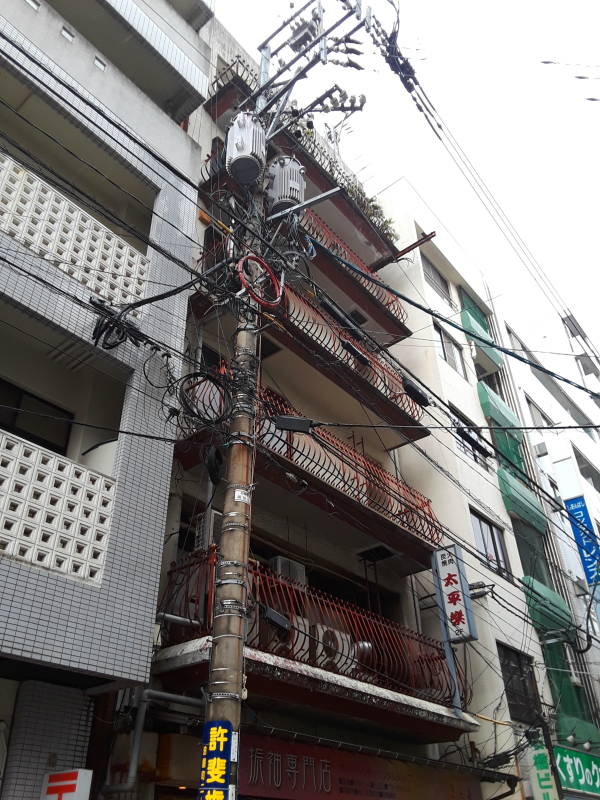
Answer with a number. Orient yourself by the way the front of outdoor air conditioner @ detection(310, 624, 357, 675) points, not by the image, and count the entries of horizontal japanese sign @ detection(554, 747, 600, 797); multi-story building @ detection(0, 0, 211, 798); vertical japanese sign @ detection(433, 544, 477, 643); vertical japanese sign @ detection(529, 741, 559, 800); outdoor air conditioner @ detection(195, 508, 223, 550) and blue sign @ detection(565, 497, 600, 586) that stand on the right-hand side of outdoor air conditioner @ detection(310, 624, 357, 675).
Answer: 2

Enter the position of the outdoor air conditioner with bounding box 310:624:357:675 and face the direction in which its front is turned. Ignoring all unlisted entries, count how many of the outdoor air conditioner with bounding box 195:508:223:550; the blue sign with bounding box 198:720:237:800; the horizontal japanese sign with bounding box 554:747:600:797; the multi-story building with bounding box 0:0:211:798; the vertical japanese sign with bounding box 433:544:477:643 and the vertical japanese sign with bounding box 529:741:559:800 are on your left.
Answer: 3

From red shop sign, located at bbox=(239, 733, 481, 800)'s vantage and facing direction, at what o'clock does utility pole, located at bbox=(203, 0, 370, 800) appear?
The utility pole is roughly at 2 o'clock from the red shop sign.

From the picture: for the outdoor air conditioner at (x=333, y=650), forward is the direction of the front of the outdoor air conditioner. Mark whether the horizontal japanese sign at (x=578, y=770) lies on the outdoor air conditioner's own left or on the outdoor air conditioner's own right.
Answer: on the outdoor air conditioner's own left

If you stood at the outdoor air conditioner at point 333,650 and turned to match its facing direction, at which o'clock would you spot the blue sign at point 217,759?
The blue sign is roughly at 2 o'clock from the outdoor air conditioner.

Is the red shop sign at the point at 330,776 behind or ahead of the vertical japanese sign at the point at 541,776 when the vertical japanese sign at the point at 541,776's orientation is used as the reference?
ahead

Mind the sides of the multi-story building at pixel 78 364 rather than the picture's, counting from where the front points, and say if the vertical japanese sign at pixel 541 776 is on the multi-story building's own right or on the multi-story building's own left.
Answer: on the multi-story building's own left

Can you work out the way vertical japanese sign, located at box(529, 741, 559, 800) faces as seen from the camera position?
facing the viewer

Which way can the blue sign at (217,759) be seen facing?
toward the camera

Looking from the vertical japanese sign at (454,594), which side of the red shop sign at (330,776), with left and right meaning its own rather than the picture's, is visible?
left

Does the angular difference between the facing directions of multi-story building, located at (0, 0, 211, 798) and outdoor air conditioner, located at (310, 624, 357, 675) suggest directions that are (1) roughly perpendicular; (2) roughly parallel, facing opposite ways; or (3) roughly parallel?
roughly parallel

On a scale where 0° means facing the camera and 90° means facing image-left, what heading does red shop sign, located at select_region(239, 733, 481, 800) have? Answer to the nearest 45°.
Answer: approximately 315°

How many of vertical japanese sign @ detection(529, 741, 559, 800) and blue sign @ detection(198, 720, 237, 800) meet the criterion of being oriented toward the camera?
2

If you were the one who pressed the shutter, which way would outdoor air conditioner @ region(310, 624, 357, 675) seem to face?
facing the viewer and to the right of the viewer

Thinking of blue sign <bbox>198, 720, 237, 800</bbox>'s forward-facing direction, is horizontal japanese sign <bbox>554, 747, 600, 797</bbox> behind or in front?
behind
